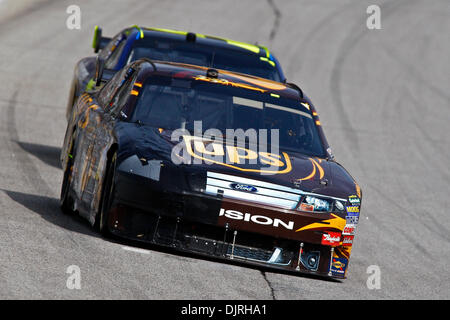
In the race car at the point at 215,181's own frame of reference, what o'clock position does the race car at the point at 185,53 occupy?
the race car at the point at 185,53 is roughly at 6 o'clock from the race car at the point at 215,181.

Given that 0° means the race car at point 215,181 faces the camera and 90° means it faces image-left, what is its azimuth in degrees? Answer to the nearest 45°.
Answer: approximately 0°
